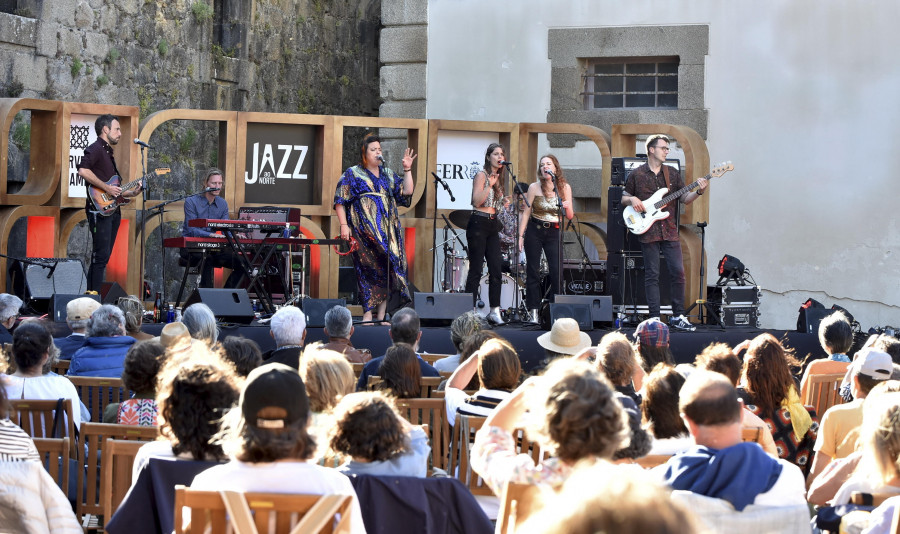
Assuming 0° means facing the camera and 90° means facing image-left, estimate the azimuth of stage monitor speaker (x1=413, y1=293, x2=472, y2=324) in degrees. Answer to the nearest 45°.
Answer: approximately 180°

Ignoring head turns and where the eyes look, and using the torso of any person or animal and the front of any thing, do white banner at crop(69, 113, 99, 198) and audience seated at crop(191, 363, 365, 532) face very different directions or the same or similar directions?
very different directions

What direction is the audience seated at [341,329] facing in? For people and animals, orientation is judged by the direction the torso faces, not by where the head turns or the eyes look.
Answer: away from the camera

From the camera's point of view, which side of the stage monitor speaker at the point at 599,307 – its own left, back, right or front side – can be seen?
back

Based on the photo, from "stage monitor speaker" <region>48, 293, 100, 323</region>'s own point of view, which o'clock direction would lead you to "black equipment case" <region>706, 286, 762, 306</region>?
The black equipment case is roughly at 3 o'clock from the stage monitor speaker.

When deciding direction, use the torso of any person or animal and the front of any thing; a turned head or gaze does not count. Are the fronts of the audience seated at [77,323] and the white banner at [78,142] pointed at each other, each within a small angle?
yes

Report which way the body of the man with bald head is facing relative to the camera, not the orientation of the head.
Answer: away from the camera

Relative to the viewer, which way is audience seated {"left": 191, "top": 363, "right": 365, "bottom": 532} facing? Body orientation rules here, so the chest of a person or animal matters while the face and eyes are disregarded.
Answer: away from the camera

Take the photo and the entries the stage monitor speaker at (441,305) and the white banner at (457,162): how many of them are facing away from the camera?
1

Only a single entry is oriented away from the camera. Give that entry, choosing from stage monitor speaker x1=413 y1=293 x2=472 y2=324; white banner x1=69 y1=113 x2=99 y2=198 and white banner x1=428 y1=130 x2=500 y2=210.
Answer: the stage monitor speaker

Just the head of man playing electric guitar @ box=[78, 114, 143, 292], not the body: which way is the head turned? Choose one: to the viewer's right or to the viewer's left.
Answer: to the viewer's right

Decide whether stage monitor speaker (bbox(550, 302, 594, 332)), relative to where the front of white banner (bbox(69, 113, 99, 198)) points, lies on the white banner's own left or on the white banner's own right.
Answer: on the white banner's own left

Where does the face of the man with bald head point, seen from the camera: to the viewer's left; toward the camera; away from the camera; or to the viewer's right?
away from the camera

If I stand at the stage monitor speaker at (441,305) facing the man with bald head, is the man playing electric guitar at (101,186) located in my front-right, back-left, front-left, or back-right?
back-right
